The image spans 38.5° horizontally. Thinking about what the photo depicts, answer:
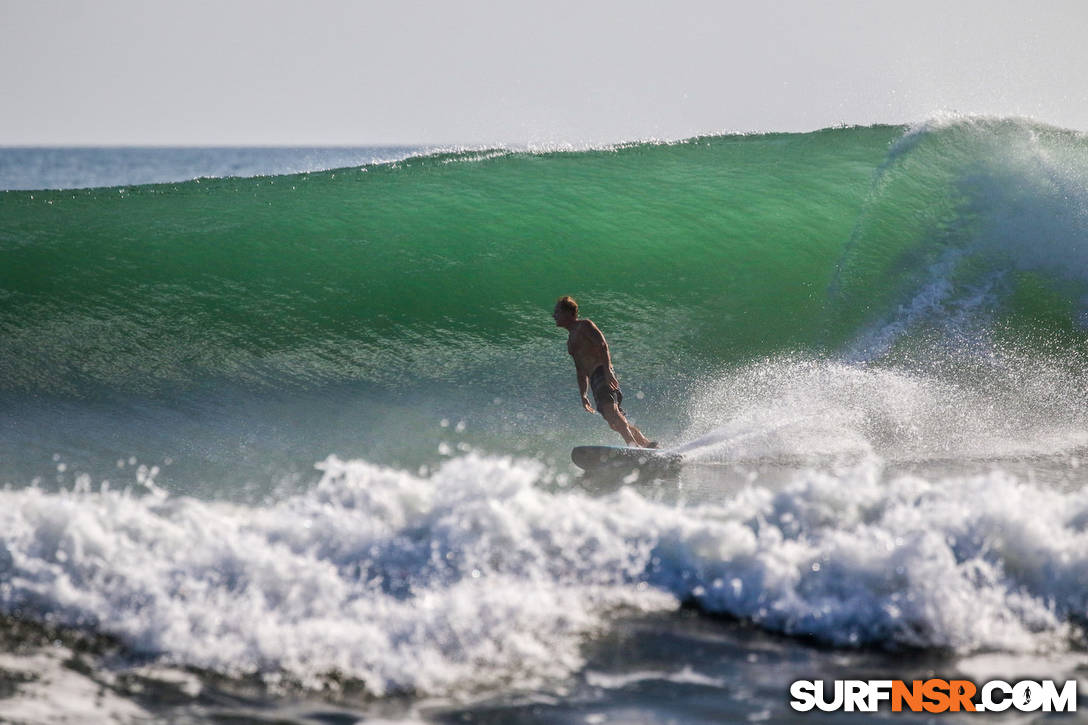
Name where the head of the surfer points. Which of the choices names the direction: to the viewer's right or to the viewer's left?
to the viewer's left

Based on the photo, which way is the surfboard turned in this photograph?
to the viewer's left
